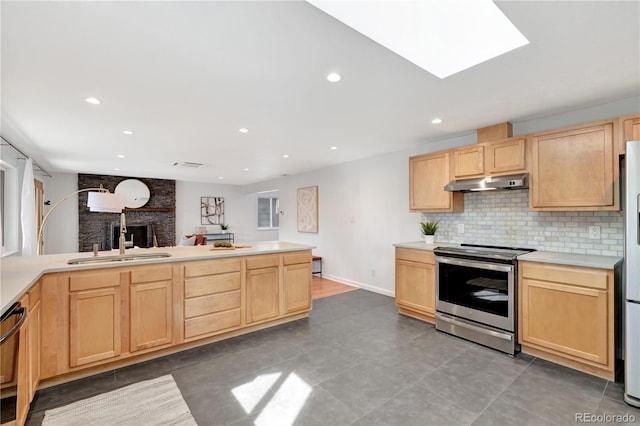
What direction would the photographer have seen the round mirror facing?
facing the viewer

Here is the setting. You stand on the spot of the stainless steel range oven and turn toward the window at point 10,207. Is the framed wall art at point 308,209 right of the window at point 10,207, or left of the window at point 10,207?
right

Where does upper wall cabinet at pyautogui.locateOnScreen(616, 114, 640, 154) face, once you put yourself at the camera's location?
facing the viewer and to the left of the viewer

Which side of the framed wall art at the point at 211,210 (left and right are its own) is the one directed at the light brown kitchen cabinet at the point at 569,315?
front

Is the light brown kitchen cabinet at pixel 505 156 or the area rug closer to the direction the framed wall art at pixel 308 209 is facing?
the area rug

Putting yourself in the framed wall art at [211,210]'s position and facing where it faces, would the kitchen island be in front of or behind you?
in front

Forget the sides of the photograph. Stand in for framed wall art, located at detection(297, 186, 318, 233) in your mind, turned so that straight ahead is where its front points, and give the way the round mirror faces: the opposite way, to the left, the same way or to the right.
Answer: to the left

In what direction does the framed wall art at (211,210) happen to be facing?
toward the camera

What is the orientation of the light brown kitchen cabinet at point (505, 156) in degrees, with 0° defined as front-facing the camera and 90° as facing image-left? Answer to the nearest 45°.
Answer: approximately 45°

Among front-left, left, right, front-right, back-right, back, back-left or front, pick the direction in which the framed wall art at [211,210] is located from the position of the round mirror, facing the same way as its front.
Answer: left

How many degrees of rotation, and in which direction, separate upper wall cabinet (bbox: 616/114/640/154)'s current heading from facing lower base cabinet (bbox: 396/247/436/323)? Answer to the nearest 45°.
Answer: approximately 45° to its right

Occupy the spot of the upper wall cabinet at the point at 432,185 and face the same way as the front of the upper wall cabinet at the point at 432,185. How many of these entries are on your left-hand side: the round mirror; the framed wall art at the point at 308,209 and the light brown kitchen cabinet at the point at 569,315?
1

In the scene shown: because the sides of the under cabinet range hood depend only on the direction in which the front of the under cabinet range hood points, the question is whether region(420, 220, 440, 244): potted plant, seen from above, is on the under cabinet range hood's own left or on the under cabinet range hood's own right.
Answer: on the under cabinet range hood's own right

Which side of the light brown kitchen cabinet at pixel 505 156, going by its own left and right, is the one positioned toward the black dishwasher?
front

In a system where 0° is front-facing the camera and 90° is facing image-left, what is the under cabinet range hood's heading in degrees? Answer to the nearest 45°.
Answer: approximately 45°
